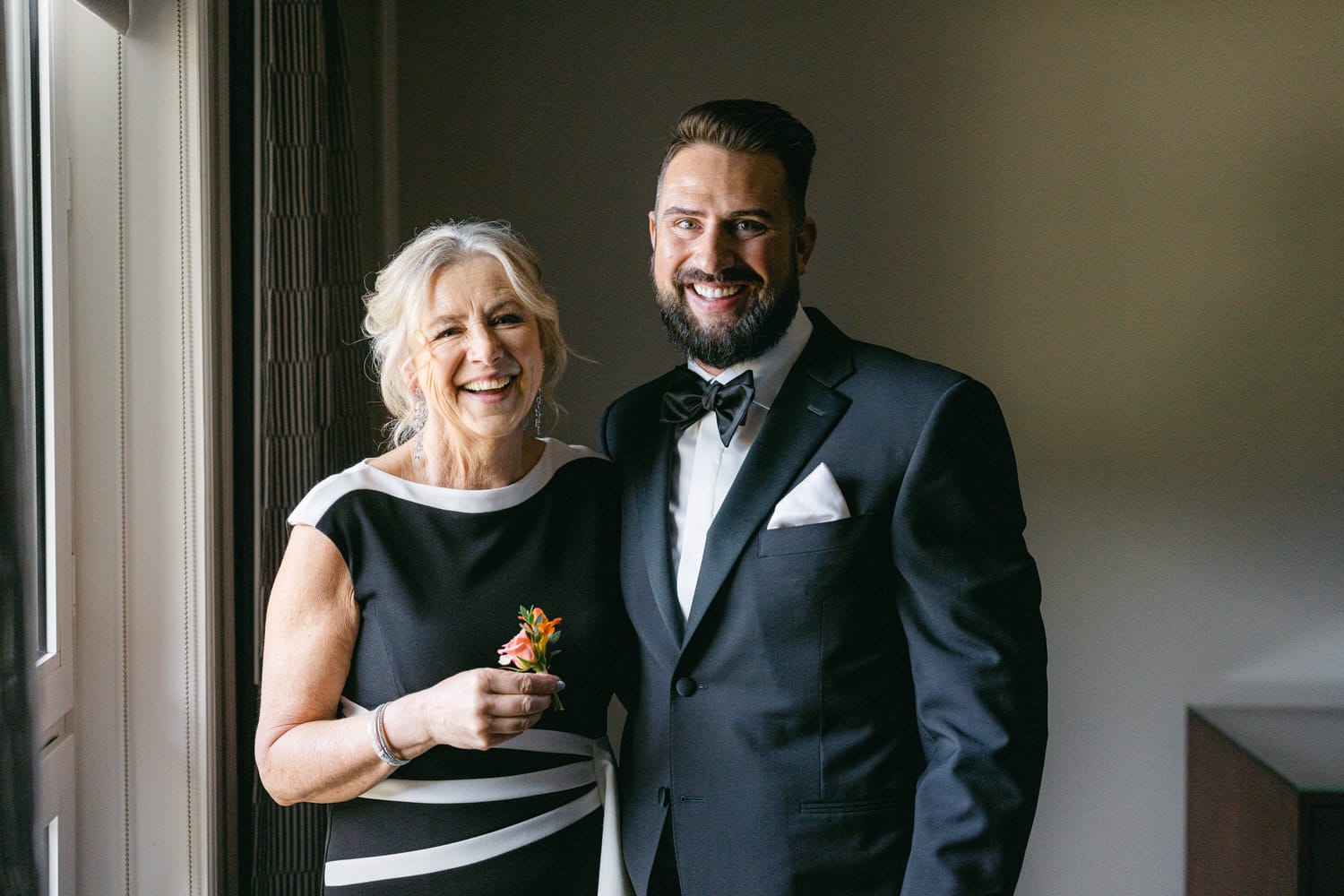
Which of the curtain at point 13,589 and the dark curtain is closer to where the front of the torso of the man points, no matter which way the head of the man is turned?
the curtain

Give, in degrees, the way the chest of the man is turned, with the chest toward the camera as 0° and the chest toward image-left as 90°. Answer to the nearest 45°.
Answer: approximately 45°

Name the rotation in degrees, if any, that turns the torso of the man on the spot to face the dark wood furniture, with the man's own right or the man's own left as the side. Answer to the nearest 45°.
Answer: approximately 180°

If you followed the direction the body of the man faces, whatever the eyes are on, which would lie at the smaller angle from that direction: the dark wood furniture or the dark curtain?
the dark curtain

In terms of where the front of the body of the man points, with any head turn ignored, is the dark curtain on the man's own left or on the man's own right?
on the man's own right
